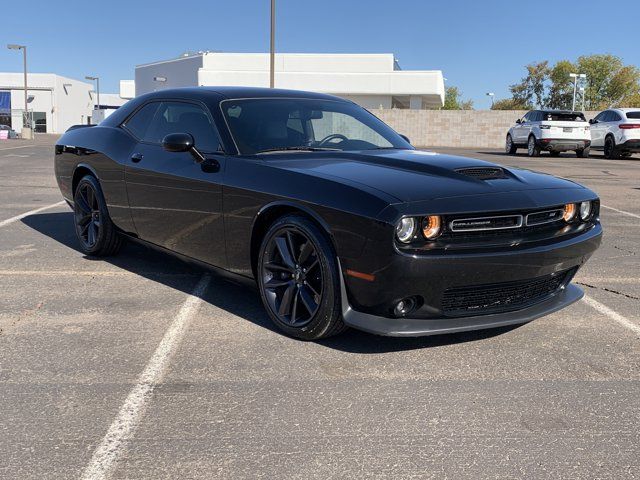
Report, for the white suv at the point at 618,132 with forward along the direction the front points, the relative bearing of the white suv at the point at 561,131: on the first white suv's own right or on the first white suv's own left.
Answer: on the first white suv's own left

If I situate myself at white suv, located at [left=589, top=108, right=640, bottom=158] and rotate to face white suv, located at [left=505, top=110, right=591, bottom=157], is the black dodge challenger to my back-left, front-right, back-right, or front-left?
front-left

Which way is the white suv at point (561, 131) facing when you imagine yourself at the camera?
facing away from the viewer and to the left of the viewer

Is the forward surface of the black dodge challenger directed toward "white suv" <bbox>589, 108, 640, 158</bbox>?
no

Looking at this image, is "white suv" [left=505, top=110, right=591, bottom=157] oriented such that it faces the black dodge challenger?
no

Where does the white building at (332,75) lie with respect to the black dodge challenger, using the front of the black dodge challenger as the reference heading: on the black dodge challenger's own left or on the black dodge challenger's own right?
on the black dodge challenger's own left

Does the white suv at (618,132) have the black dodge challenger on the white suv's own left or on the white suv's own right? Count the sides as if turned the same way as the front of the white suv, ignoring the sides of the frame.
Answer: on the white suv's own left

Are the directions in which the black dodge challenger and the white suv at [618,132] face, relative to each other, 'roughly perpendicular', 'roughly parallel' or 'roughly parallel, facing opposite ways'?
roughly parallel, facing opposite ways

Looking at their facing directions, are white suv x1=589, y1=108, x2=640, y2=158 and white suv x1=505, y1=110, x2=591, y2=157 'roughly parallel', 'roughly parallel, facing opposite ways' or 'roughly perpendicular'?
roughly parallel

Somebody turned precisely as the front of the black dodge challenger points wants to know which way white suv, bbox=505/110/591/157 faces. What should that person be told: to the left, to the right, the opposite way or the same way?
the opposite way

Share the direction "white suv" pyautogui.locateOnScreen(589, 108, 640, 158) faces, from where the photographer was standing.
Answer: facing away from the viewer and to the left of the viewer

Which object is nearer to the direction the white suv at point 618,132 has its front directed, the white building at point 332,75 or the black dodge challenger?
the white building

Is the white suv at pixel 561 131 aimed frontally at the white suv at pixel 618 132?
no

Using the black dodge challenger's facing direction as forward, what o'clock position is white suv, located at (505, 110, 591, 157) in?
The white suv is roughly at 8 o'clock from the black dodge challenger.

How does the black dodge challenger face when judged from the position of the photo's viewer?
facing the viewer and to the right of the viewer
